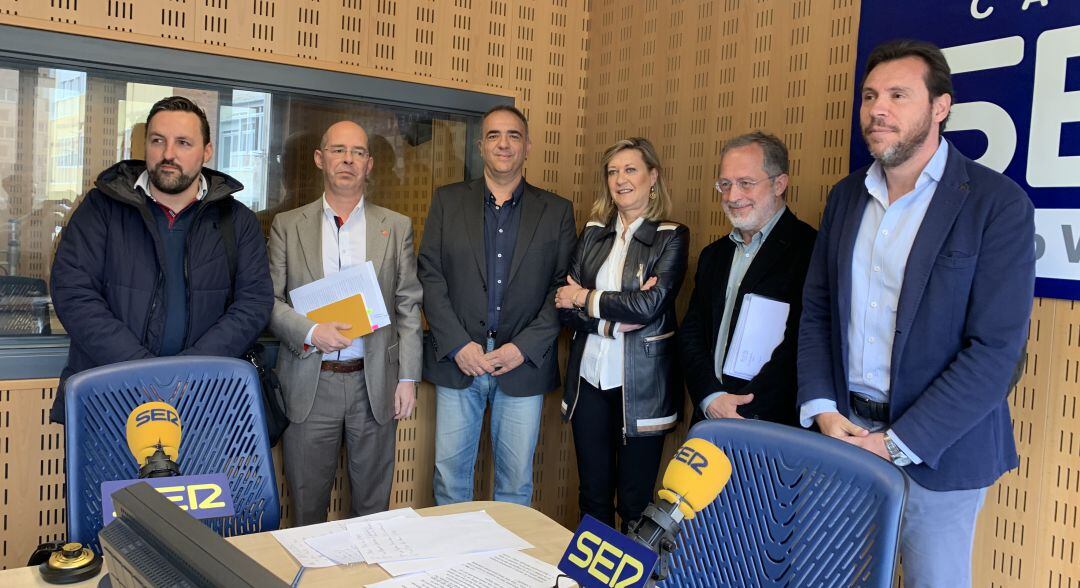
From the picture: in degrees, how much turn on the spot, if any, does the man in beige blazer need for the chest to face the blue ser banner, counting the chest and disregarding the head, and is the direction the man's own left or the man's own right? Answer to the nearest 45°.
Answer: approximately 45° to the man's own left

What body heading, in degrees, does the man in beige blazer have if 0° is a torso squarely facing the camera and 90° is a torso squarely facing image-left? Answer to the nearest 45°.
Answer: approximately 0°

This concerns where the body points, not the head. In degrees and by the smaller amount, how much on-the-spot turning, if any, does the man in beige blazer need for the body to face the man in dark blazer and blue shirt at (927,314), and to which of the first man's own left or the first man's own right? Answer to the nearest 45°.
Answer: approximately 45° to the first man's own left

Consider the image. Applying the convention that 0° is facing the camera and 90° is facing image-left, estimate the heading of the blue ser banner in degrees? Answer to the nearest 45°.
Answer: approximately 45°

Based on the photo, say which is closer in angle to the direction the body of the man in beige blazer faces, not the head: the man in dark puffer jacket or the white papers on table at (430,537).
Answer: the white papers on table

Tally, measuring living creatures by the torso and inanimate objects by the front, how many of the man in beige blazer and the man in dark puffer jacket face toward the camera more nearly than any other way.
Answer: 2
